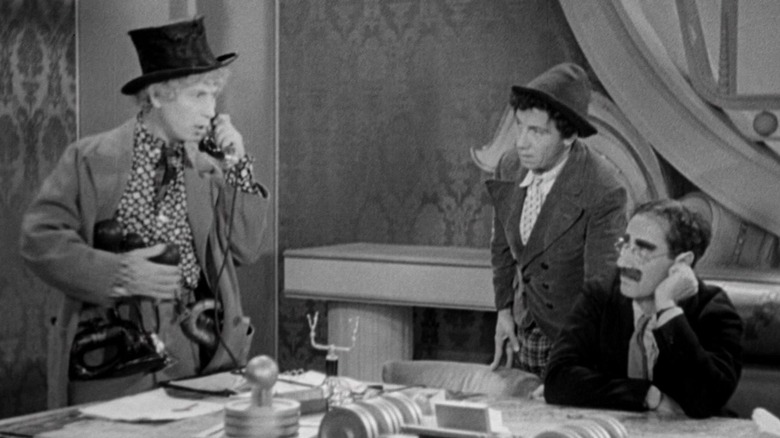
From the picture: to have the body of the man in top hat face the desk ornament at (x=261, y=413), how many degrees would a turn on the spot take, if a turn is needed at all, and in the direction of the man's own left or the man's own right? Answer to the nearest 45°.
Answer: approximately 45° to the man's own right

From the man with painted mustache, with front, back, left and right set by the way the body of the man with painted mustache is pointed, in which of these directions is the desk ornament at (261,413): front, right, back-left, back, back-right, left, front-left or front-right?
front

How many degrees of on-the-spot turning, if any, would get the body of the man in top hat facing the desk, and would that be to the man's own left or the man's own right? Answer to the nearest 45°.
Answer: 0° — they already face it

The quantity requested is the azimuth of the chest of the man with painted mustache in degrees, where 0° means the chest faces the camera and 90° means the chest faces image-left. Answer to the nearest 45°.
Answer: approximately 45°

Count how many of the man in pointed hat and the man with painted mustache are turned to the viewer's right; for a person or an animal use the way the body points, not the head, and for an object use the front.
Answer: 0

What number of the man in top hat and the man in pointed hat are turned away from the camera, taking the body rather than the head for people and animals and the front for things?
0

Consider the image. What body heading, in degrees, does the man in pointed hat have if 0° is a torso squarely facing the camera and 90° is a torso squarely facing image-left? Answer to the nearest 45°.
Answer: approximately 45°

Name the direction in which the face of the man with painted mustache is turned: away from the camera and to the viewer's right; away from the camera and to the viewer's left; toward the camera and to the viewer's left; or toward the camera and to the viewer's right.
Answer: toward the camera and to the viewer's left

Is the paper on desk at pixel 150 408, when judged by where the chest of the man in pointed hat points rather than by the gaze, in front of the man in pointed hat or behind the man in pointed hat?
in front

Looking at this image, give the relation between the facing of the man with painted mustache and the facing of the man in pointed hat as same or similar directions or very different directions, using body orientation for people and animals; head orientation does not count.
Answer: same or similar directions

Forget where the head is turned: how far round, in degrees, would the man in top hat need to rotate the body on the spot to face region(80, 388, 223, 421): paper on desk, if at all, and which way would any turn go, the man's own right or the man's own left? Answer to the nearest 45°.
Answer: approximately 45° to the man's own right

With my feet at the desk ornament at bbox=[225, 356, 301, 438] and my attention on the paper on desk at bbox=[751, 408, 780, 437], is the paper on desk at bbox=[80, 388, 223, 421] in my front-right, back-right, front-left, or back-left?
back-left

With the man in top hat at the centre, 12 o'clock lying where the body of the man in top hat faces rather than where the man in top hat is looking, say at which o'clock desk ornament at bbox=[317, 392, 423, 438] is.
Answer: The desk ornament is roughly at 1 o'clock from the man in top hat.

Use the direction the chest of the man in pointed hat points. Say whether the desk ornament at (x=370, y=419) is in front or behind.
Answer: in front

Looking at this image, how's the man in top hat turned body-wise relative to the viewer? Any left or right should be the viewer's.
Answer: facing the viewer and to the right of the viewer

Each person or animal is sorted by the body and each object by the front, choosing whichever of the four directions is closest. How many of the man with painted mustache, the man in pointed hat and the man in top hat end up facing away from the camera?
0

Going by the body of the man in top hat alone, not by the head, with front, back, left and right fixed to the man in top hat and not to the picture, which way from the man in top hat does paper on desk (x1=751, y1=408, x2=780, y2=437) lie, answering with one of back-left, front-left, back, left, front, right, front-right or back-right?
front
